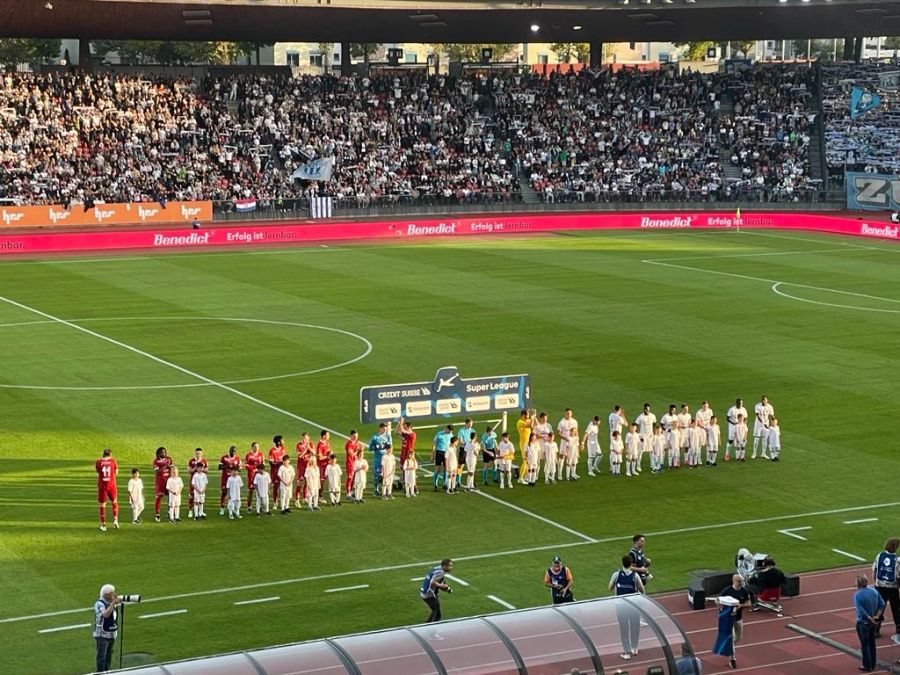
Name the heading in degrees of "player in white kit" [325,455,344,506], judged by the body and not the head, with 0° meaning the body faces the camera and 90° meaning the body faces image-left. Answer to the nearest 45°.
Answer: approximately 0°

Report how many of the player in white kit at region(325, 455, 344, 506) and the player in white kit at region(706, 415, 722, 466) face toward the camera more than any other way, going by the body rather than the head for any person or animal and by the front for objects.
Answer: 2

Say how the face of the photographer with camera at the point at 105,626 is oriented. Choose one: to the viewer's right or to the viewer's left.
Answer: to the viewer's right

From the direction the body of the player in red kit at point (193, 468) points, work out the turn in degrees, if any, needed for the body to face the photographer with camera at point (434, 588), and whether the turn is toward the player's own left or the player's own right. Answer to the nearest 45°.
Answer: approximately 45° to the player's own left

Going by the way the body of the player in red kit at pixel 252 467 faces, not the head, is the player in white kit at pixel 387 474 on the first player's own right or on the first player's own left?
on the first player's own left

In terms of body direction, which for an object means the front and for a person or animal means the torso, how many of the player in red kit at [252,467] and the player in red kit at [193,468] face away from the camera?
0
